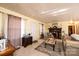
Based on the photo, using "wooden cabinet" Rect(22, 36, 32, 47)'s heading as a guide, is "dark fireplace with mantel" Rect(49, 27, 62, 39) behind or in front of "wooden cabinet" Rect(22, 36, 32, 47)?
in front

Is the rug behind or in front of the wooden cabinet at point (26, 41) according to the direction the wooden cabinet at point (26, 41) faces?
in front

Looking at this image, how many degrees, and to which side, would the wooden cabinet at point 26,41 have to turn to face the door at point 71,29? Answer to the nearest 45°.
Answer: approximately 45° to its left

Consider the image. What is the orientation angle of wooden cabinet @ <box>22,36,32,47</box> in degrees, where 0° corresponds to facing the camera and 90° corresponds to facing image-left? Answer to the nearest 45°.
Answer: approximately 315°

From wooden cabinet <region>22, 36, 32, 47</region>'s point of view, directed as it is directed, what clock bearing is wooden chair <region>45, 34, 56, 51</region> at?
The wooden chair is roughly at 11 o'clock from the wooden cabinet.
